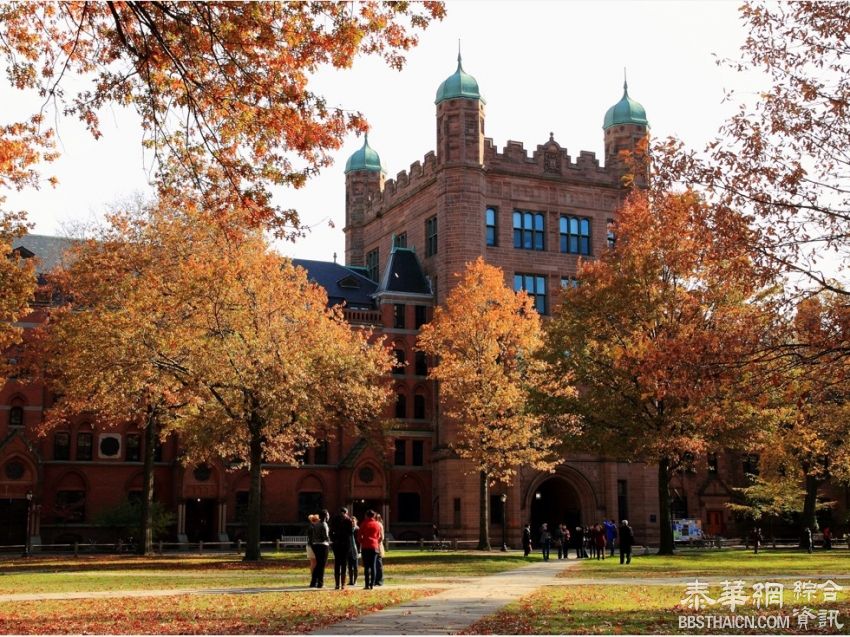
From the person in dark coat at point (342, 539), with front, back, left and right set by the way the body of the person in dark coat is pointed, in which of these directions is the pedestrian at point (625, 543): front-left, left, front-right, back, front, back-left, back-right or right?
front-right

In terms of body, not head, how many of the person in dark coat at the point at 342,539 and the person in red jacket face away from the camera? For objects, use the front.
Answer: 2

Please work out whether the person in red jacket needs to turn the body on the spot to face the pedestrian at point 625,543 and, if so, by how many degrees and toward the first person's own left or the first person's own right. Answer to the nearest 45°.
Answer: approximately 45° to the first person's own right

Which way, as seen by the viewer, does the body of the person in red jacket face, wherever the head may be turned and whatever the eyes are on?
away from the camera

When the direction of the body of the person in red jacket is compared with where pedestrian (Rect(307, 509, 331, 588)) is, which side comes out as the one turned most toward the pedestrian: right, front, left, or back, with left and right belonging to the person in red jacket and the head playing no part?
left

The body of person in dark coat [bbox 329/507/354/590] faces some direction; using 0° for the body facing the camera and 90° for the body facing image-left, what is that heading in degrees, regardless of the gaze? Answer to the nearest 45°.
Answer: approximately 180°

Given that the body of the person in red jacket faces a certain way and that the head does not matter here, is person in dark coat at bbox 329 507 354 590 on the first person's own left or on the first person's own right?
on the first person's own left

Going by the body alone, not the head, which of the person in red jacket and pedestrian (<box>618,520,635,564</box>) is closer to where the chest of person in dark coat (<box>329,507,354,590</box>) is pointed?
the pedestrian

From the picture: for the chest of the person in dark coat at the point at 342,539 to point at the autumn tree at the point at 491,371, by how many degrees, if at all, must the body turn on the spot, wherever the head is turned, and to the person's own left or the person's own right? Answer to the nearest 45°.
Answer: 0° — they already face it

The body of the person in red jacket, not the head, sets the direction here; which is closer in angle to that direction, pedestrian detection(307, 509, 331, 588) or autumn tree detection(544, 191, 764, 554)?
the autumn tree
